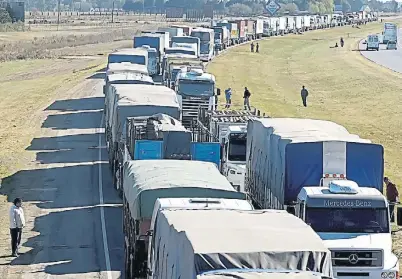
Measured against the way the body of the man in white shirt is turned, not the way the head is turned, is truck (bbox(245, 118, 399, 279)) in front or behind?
in front

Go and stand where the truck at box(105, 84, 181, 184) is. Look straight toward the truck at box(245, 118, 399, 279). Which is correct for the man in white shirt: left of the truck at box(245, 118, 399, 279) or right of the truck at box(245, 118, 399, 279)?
right

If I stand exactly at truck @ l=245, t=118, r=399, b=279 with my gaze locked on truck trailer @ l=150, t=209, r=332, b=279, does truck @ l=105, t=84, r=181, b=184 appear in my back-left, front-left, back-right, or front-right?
back-right

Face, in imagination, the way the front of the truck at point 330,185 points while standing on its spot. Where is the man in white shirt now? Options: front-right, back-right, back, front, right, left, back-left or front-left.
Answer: right

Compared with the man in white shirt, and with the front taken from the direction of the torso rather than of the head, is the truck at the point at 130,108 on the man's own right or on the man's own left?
on the man's own left

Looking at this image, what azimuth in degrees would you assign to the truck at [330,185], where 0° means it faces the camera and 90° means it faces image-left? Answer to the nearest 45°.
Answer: approximately 0°

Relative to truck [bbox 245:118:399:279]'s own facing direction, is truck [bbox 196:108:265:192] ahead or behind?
behind

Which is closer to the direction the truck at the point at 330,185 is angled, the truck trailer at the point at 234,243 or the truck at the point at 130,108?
the truck trailer
